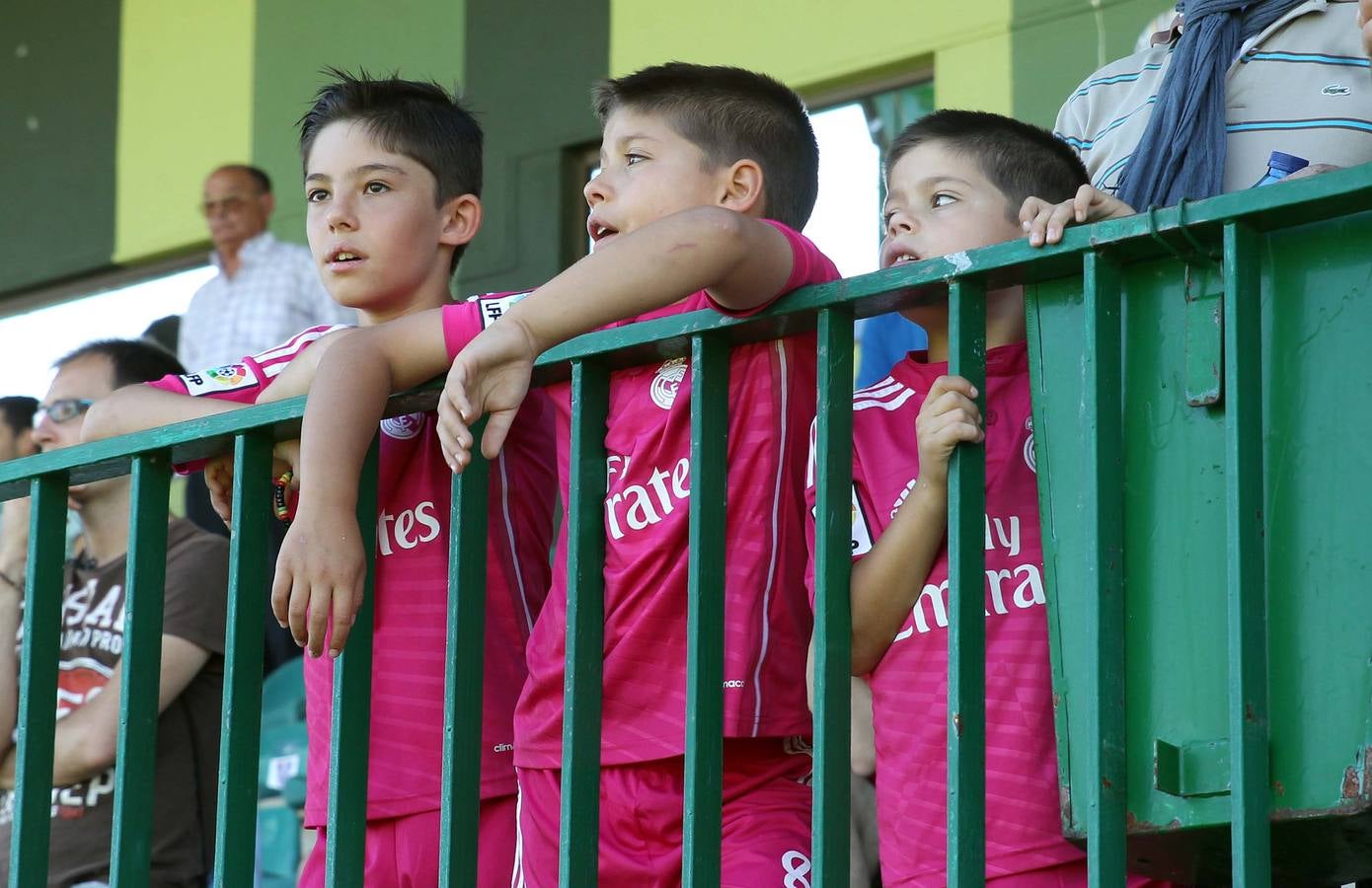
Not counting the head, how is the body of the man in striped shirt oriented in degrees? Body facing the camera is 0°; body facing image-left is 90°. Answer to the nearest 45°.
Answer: approximately 0°

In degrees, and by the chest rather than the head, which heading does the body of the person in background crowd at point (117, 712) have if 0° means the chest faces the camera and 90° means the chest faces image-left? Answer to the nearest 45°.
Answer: approximately 45°

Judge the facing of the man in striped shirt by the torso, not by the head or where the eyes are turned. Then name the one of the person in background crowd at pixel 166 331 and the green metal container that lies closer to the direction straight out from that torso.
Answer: the green metal container

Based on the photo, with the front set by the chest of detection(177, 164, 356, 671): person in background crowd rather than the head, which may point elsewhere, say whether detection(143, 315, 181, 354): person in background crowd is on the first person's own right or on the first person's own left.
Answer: on the first person's own right

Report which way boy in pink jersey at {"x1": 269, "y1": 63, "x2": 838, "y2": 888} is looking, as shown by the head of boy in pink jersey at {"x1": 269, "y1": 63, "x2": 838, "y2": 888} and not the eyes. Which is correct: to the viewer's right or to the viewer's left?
to the viewer's left

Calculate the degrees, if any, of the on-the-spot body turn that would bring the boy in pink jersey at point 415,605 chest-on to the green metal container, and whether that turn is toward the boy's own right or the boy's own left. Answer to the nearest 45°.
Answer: approximately 90° to the boy's own left

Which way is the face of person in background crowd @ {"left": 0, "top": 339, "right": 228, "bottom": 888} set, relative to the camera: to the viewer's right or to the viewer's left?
to the viewer's left

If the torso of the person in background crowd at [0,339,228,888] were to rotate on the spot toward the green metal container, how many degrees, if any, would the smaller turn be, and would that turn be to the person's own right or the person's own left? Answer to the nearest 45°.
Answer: approximately 90° to the person's own left

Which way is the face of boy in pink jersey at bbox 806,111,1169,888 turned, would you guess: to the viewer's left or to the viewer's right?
to the viewer's left

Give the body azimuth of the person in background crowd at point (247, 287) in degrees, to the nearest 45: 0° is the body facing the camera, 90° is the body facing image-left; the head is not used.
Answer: approximately 45°

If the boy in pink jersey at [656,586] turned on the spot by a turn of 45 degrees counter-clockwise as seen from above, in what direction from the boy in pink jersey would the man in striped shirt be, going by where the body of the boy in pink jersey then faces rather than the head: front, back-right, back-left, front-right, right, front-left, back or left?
left

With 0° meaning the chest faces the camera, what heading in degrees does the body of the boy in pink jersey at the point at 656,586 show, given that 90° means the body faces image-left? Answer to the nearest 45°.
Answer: approximately 45°
